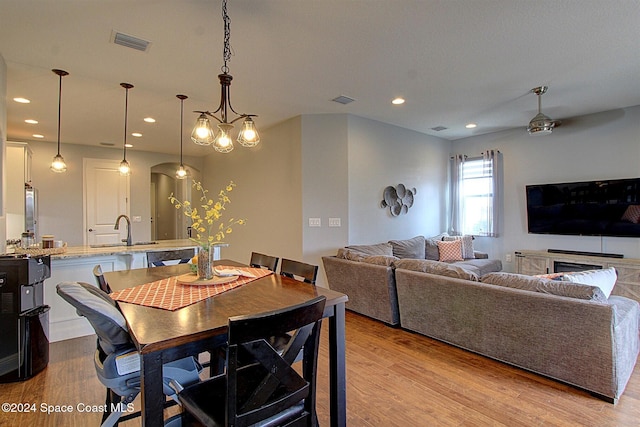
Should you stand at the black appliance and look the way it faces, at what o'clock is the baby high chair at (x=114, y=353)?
The baby high chair is roughly at 1 o'clock from the black appliance.

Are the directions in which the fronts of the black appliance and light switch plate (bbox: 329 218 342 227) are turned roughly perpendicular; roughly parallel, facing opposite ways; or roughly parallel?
roughly perpendicular

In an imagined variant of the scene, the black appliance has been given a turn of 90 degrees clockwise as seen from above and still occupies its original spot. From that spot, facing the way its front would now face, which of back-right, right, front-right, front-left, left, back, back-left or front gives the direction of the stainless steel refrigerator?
back-right

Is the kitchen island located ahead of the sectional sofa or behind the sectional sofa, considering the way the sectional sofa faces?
behind

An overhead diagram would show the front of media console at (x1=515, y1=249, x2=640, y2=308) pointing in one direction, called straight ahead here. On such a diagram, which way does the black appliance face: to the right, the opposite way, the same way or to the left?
the opposite way

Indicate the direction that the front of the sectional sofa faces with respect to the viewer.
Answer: facing away from the viewer and to the right of the viewer

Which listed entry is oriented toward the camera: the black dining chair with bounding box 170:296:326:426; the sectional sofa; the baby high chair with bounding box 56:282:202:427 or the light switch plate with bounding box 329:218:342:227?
the light switch plate

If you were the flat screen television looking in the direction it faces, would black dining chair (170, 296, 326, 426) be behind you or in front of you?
in front

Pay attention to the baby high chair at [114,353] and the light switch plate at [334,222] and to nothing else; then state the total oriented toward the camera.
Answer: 1

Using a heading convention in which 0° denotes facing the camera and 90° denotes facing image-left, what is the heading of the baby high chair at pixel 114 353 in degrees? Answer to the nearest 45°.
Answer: approximately 270°

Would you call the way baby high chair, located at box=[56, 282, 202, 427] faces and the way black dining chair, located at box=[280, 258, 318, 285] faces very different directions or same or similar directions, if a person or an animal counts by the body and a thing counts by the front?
very different directions

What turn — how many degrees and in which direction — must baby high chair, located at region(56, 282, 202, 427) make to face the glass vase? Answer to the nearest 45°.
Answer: approximately 45° to its left
